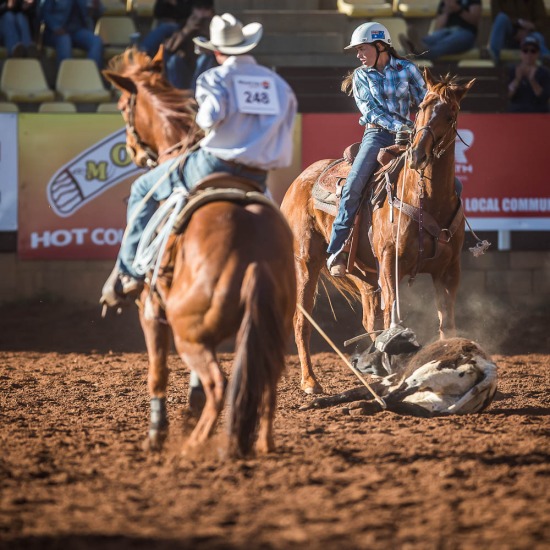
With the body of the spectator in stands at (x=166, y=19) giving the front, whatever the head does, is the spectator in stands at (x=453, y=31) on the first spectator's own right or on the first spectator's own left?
on the first spectator's own left

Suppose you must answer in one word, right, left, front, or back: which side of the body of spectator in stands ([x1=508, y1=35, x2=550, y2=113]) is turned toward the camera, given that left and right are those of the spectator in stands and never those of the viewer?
front

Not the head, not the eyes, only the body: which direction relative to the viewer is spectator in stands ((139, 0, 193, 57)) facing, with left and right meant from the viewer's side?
facing the viewer and to the left of the viewer

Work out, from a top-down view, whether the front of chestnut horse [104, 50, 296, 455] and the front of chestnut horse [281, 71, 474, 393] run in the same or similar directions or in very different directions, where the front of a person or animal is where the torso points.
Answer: very different directions

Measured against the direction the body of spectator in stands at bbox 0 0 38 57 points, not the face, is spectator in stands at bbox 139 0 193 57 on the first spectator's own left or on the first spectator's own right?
on the first spectator's own left

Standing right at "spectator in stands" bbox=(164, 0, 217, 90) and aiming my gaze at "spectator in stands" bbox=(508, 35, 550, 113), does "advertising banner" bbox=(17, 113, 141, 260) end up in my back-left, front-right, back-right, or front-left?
back-right

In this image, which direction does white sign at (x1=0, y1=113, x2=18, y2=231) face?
toward the camera

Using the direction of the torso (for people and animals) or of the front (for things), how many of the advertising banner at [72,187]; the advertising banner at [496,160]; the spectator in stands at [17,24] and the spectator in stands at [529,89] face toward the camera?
4

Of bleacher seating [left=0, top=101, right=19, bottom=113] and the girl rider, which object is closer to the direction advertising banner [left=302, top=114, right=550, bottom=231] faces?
the girl rider

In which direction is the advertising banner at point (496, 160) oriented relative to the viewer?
toward the camera

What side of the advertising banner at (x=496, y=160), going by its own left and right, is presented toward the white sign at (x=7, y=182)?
right

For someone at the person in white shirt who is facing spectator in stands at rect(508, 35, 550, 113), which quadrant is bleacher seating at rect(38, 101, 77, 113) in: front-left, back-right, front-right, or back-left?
front-left
